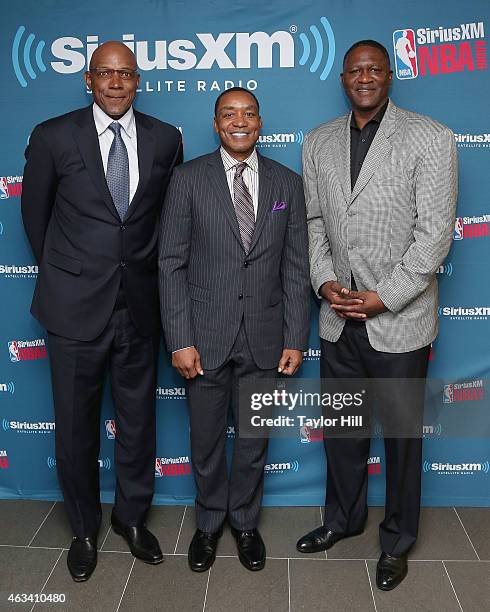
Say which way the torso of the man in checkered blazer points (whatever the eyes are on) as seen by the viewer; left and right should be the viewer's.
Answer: facing the viewer and to the left of the viewer

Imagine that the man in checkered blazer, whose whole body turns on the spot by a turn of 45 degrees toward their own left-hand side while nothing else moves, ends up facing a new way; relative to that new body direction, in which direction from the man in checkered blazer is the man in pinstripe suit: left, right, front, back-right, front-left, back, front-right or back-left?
right

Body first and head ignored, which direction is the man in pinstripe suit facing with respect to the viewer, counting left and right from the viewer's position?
facing the viewer

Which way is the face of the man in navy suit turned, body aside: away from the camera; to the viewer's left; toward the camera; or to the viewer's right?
toward the camera

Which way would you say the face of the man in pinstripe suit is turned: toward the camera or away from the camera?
toward the camera

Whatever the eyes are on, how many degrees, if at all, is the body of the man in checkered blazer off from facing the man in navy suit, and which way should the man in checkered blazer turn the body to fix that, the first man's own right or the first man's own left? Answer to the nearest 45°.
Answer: approximately 45° to the first man's own right
